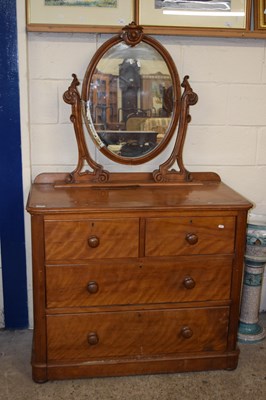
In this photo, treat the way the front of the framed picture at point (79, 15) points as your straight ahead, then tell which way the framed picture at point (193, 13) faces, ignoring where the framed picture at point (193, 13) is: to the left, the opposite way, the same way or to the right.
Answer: the same way

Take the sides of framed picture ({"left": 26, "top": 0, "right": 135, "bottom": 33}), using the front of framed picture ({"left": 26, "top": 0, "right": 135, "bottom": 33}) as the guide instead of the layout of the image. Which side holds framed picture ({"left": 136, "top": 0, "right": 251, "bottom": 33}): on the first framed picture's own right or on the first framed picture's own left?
on the first framed picture's own left

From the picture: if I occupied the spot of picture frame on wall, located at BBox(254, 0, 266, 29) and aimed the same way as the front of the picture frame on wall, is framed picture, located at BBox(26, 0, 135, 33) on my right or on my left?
on my right

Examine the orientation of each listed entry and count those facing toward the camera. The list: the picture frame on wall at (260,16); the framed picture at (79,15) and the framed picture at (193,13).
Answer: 3

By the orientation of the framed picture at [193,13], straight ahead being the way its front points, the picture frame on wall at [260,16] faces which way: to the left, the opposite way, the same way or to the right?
the same way

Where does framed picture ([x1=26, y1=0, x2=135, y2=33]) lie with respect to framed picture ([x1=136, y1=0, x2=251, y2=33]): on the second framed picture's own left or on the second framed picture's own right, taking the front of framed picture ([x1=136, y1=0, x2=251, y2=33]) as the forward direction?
on the second framed picture's own right

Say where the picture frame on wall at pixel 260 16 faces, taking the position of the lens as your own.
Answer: facing the viewer

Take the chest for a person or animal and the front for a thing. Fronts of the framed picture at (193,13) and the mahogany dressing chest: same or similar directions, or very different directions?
same or similar directions

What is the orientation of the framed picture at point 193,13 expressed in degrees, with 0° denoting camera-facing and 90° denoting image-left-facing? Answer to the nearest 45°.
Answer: approximately 0°

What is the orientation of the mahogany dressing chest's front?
toward the camera
